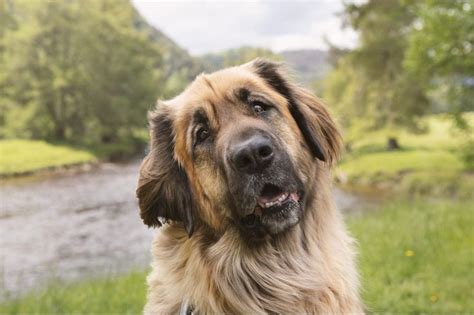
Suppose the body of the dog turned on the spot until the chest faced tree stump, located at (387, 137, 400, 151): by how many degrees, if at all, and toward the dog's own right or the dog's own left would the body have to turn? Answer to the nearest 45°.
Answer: approximately 180°

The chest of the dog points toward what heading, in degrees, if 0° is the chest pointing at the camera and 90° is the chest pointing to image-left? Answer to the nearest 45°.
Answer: approximately 0°

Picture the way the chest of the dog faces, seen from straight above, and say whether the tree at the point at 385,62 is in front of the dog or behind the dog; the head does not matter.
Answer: behind

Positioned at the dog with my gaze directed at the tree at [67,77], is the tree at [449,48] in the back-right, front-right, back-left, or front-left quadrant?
front-right

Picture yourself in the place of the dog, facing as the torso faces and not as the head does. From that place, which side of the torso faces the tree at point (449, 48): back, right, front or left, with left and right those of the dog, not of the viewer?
back

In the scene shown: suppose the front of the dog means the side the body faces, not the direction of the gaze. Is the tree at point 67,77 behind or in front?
behind
